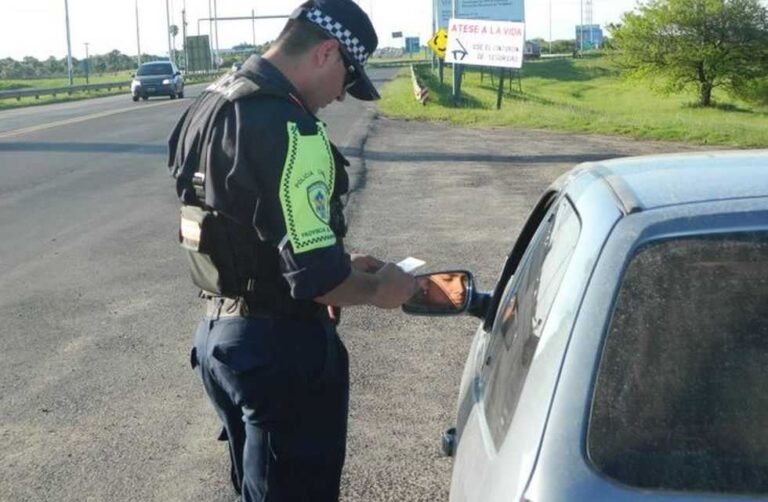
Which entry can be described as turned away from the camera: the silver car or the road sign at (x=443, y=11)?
the silver car

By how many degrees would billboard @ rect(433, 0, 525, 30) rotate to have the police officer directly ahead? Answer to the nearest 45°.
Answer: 0° — it already faces them

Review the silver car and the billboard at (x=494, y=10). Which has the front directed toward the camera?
the billboard

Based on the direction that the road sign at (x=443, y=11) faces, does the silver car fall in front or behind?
in front

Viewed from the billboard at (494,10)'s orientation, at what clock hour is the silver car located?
The silver car is roughly at 12 o'clock from the billboard.

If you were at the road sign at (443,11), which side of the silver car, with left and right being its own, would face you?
front

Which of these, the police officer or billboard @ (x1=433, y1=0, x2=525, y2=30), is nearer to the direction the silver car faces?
the billboard

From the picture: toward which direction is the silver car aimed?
away from the camera

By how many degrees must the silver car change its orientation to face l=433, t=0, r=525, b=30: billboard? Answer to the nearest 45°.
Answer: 0° — it already faces it

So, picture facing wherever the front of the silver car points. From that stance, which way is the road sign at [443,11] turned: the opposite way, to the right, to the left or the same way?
the opposite way

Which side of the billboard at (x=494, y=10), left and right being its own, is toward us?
front

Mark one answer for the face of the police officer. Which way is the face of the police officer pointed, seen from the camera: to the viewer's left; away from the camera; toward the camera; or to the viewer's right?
to the viewer's right

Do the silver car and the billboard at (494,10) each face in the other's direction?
yes

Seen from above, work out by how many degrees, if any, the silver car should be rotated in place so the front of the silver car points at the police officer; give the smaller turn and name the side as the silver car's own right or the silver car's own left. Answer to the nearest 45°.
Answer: approximately 45° to the silver car's own left
